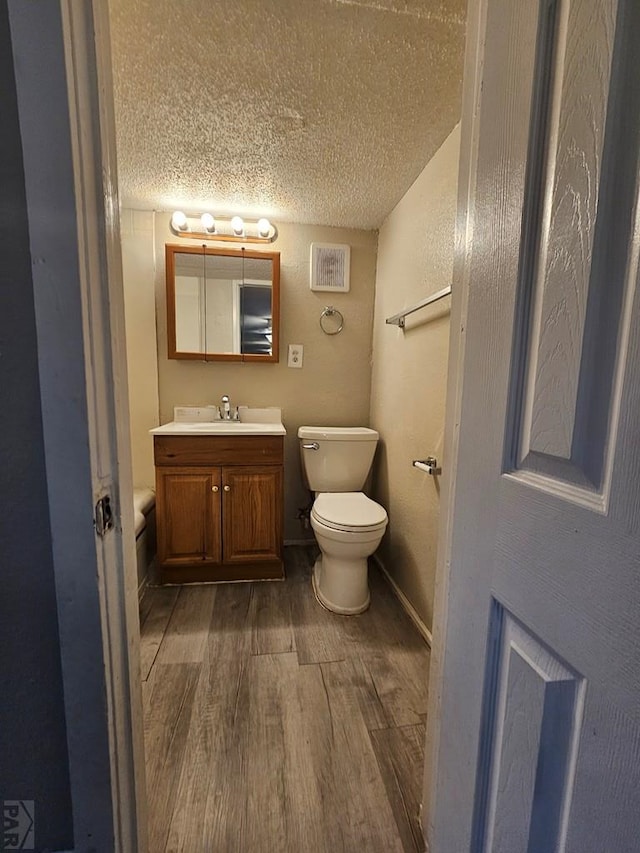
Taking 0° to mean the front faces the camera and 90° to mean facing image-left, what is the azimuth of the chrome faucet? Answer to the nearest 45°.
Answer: approximately 0°

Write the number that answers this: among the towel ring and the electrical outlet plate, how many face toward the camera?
2

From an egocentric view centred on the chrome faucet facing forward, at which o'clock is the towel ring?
The towel ring is roughly at 9 o'clock from the chrome faucet.

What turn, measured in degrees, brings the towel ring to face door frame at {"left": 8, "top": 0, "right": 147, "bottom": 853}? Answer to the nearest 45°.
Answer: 0° — it already faces it
